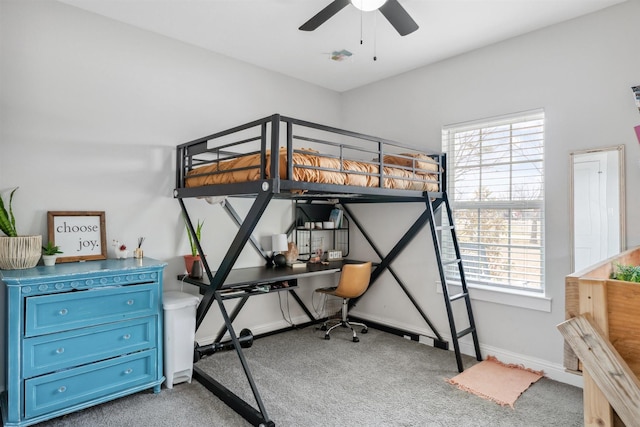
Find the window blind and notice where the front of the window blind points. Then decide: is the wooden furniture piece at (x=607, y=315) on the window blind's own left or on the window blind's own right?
on the window blind's own left

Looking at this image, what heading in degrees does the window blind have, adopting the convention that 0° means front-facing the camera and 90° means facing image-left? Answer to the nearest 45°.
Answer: approximately 45°

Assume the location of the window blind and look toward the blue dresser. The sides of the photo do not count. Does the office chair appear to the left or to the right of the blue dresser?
right

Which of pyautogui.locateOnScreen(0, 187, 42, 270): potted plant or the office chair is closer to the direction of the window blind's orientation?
the potted plant

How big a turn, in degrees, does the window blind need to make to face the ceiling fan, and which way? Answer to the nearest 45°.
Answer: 0° — it already faces it

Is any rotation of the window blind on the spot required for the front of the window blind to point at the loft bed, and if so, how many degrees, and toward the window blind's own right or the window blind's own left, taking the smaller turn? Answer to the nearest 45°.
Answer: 0° — it already faces it

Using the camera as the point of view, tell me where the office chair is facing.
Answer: facing away from the viewer and to the left of the viewer

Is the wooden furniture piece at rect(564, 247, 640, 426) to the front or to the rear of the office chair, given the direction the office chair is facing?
to the rear
